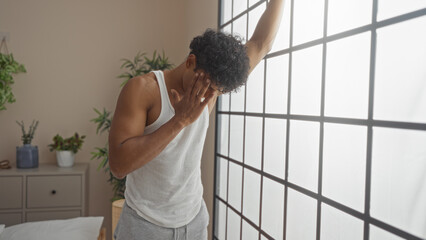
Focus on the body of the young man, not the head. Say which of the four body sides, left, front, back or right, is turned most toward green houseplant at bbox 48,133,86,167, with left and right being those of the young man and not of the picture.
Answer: back

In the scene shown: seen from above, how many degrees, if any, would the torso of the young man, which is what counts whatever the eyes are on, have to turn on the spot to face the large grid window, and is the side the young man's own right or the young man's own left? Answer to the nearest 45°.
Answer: approximately 45° to the young man's own left

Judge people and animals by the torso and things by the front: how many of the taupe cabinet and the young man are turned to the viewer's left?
0

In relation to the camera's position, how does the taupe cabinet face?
facing the viewer

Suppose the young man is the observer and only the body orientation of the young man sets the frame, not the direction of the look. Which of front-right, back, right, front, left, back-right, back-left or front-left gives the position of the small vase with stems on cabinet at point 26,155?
back

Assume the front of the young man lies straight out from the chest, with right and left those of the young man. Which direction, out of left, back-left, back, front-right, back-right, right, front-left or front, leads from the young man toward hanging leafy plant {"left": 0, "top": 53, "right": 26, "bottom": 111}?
back

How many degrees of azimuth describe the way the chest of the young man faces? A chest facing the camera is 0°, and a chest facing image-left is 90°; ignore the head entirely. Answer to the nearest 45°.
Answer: approximately 315°

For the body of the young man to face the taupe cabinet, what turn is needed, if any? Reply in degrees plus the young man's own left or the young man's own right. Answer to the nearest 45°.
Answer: approximately 180°
